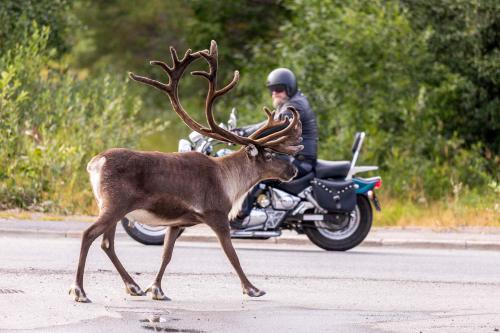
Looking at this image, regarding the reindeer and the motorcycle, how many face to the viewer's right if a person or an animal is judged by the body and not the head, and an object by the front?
1

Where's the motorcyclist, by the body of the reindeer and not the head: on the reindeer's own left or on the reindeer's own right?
on the reindeer's own left

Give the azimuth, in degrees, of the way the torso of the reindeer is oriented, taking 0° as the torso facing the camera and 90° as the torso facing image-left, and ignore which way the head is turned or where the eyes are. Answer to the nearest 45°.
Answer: approximately 270°

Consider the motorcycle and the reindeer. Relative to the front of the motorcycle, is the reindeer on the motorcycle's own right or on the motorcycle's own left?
on the motorcycle's own left

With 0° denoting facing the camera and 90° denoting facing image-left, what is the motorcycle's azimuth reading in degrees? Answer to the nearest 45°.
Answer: approximately 90°

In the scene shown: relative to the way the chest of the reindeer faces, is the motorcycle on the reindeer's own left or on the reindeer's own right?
on the reindeer's own left

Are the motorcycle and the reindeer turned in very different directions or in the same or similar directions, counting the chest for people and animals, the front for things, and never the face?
very different directions
